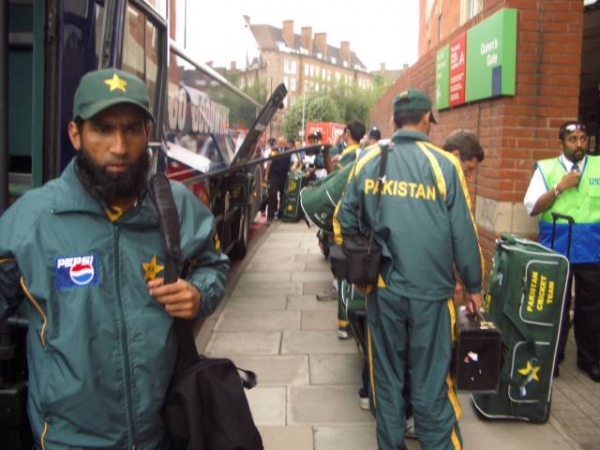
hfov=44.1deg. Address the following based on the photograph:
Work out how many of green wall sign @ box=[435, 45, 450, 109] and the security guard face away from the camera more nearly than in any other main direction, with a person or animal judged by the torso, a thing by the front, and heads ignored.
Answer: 0

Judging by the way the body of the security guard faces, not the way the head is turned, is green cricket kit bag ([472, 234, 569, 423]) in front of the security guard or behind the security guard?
in front

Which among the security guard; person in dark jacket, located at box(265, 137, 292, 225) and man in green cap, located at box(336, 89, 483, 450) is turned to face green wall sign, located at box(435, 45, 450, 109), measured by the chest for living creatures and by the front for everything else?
the man in green cap

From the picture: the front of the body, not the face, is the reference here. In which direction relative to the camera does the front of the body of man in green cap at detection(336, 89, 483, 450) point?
away from the camera

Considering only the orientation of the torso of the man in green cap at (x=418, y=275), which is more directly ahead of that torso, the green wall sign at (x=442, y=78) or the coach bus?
the green wall sign

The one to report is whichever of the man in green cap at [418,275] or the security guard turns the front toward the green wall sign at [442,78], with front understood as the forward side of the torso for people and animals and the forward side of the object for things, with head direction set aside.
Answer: the man in green cap

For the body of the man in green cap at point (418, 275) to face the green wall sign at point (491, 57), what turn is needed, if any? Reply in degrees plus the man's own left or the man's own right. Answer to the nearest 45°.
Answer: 0° — they already face it

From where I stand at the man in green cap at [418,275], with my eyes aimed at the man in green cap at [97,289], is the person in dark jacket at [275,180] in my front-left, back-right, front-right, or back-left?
back-right

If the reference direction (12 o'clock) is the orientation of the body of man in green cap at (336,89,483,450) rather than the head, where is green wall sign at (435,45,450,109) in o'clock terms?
The green wall sign is roughly at 12 o'clock from the man in green cap.
